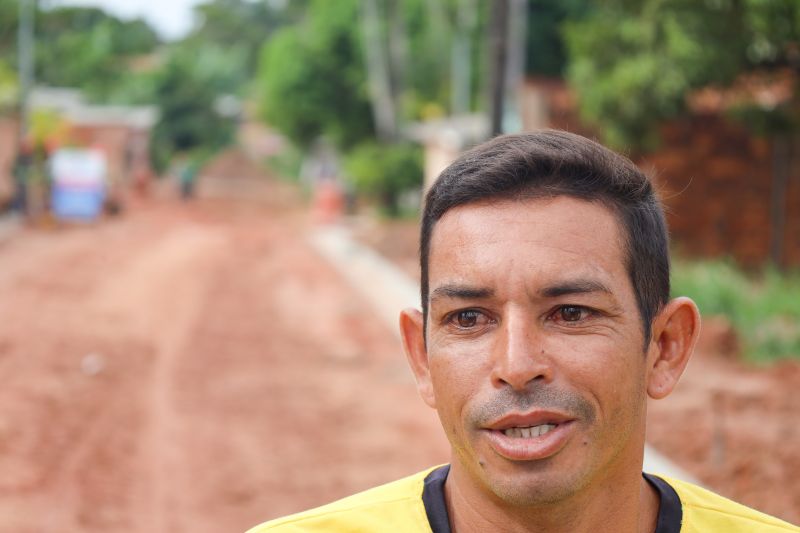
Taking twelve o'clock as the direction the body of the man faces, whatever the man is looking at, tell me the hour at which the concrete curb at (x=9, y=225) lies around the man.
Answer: The concrete curb is roughly at 5 o'clock from the man.

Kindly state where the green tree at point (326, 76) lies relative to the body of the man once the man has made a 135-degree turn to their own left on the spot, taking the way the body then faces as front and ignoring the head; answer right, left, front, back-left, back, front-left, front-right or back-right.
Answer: front-left

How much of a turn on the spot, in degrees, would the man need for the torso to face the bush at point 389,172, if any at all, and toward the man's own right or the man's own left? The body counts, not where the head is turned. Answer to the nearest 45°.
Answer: approximately 180°

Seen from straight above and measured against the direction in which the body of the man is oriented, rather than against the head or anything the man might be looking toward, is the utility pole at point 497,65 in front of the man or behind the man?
behind

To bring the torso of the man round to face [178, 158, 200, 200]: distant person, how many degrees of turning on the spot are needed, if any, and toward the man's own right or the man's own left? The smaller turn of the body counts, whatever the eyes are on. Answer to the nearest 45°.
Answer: approximately 180°

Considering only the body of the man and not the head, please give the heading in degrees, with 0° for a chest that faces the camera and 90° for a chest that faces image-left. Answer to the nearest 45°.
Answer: approximately 0°

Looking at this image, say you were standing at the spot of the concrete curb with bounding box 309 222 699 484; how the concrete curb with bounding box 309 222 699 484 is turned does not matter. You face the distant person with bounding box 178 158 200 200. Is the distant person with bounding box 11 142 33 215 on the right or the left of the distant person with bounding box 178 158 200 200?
left

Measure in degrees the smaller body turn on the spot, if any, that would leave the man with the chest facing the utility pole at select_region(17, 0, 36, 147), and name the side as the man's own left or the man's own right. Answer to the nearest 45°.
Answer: approximately 135° to the man's own right

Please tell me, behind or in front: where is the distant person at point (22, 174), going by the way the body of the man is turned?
behind

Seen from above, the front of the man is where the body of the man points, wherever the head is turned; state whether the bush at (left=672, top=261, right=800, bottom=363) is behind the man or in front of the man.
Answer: behind

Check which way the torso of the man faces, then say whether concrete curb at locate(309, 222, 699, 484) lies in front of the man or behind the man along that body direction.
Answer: behind
